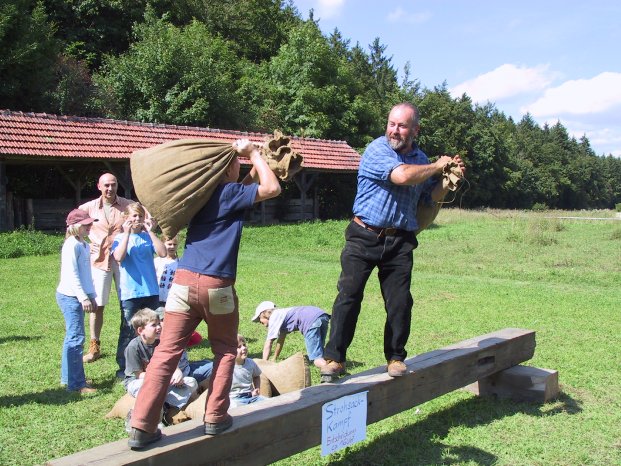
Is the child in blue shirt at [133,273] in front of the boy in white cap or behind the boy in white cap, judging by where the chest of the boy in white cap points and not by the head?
in front

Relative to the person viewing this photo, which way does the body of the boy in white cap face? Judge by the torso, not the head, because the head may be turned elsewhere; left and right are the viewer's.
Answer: facing to the left of the viewer

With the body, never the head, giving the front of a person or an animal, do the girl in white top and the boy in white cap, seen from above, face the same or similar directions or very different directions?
very different directions

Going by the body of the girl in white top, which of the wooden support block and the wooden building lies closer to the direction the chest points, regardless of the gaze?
the wooden support block

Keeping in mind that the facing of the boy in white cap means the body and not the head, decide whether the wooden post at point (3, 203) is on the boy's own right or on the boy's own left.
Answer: on the boy's own right

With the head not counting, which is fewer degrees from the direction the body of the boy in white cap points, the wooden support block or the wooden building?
the wooden building

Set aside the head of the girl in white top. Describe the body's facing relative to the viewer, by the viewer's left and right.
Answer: facing to the right of the viewer
